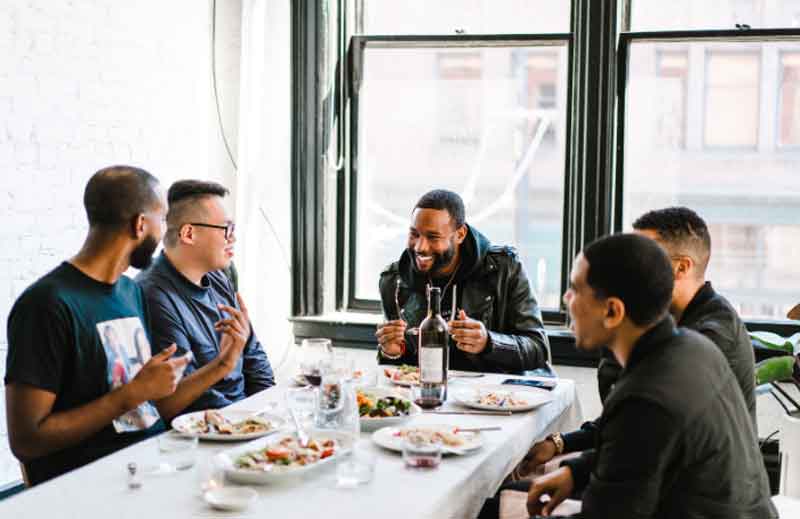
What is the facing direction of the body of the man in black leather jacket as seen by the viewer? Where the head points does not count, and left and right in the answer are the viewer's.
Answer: facing the viewer and to the left of the viewer

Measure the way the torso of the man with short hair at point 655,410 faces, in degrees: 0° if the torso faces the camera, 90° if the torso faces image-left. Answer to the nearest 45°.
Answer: approximately 135°

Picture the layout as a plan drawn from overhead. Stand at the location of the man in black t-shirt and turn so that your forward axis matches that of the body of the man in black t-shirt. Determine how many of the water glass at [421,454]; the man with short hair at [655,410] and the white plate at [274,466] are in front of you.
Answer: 3

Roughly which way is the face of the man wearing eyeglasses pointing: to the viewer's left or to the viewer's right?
to the viewer's right

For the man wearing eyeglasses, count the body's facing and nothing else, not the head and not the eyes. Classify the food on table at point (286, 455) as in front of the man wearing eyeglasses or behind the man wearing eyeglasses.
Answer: in front

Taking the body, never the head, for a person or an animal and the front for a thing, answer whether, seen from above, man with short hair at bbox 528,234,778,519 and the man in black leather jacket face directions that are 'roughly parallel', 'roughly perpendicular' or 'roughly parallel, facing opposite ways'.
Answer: roughly perpendicular

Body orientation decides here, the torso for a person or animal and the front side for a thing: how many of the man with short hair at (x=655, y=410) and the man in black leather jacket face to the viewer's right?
0

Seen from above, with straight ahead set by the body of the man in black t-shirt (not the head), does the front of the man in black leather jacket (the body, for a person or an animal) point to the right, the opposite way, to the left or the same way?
to the right

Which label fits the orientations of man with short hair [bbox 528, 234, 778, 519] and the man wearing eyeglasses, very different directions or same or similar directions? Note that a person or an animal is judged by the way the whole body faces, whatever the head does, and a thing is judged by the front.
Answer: very different directions

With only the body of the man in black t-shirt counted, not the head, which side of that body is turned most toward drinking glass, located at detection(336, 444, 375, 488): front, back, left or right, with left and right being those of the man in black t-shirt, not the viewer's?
front

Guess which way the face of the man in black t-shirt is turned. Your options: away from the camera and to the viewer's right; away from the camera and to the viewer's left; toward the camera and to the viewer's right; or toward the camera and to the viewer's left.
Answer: away from the camera and to the viewer's right

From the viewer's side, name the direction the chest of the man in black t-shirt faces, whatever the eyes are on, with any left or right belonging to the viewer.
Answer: facing the viewer and to the right of the viewer

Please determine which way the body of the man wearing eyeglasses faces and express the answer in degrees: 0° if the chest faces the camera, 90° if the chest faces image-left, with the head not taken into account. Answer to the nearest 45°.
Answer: approximately 315°

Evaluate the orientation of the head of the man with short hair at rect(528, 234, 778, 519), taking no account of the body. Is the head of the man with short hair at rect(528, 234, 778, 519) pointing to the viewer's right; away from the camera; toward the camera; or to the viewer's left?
to the viewer's left

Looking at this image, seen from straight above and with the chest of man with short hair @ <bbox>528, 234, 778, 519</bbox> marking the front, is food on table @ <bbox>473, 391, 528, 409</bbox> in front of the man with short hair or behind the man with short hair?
in front

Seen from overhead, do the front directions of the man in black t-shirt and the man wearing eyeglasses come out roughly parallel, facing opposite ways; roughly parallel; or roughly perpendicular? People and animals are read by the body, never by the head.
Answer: roughly parallel
